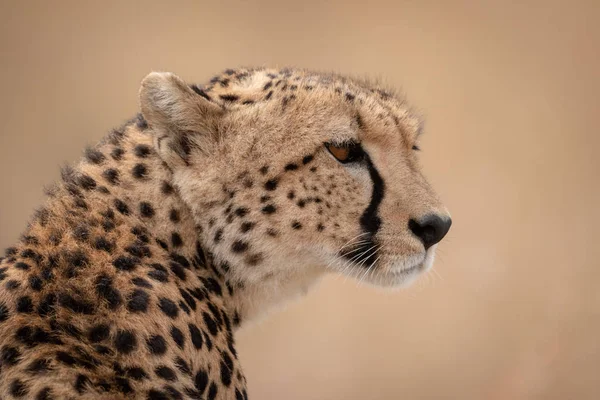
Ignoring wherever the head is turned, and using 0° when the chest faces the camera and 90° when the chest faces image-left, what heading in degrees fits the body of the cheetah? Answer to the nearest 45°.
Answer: approximately 270°
